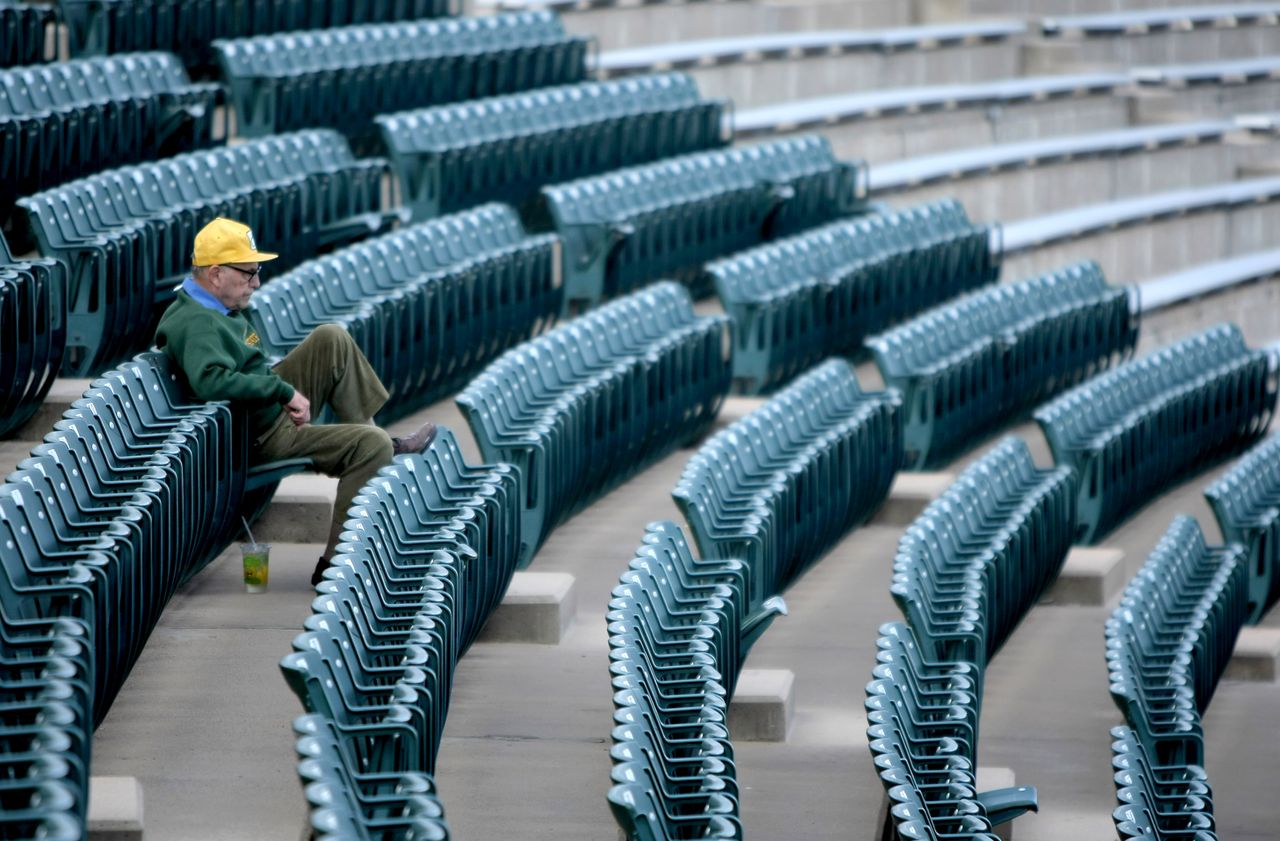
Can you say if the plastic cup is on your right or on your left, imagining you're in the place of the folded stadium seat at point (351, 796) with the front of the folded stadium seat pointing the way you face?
on your left

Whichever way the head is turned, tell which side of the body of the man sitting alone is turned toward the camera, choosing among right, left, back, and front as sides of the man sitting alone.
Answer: right

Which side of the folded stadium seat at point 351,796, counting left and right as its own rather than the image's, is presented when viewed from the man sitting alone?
left

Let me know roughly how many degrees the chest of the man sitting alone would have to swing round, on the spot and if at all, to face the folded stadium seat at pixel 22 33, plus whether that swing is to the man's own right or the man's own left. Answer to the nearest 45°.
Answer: approximately 90° to the man's own left

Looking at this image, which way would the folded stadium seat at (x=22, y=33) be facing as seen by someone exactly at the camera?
facing the viewer and to the right of the viewer

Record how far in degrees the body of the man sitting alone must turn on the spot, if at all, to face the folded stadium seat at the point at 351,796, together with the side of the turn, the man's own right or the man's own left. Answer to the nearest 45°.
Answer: approximately 90° to the man's own right

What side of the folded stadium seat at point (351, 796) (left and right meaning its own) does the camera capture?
right

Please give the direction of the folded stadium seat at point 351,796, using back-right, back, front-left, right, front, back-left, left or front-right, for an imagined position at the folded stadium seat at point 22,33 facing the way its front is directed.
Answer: front-right

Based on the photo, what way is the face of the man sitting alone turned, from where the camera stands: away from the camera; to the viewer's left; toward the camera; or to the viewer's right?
to the viewer's right

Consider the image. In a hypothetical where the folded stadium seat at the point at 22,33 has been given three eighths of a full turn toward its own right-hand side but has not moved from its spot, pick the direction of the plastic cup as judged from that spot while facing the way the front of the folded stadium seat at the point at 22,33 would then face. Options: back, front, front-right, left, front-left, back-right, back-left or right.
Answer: left

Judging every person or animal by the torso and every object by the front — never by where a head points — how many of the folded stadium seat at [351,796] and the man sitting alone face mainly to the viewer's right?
2
